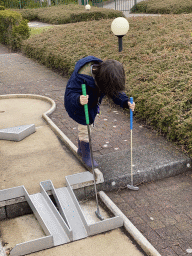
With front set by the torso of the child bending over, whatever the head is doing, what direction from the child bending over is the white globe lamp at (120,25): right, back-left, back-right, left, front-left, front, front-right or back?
back-left

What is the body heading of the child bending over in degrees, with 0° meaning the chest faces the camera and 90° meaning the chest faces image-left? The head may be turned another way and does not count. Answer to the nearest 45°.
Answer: approximately 315°

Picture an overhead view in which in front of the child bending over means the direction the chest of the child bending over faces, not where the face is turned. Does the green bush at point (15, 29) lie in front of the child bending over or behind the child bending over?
behind

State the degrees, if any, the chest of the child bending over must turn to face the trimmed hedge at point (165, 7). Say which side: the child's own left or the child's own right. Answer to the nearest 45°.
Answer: approximately 135° to the child's own left
